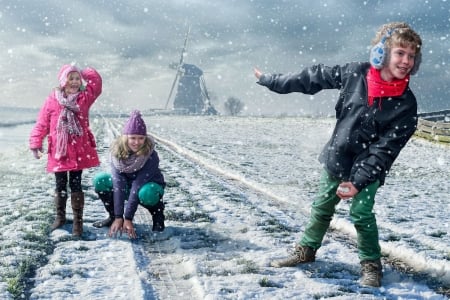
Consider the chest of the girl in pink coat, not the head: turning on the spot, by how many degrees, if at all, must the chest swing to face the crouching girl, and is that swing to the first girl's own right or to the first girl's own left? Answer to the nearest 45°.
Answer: approximately 45° to the first girl's own left

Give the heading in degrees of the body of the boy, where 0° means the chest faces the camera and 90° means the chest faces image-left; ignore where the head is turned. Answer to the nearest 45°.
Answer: approximately 0°

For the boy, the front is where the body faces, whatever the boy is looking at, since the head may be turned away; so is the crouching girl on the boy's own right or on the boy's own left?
on the boy's own right

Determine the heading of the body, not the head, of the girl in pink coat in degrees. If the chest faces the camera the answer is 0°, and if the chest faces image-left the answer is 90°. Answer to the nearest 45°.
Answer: approximately 0°
